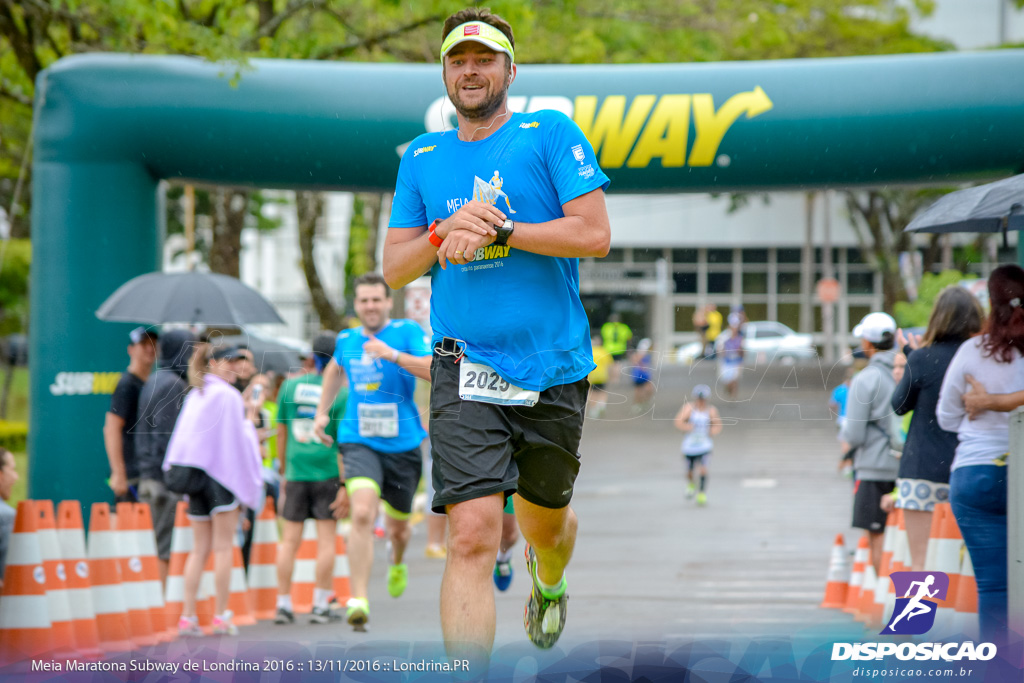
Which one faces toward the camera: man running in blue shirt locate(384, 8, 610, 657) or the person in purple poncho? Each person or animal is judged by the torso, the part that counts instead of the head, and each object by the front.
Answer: the man running in blue shirt

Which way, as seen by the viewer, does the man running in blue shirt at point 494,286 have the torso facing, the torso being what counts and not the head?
toward the camera

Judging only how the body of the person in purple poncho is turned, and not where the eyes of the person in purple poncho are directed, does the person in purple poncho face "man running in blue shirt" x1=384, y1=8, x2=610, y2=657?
no

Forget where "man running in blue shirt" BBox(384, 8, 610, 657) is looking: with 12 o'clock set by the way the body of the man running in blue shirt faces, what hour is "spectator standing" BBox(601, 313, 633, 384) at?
The spectator standing is roughly at 6 o'clock from the man running in blue shirt.

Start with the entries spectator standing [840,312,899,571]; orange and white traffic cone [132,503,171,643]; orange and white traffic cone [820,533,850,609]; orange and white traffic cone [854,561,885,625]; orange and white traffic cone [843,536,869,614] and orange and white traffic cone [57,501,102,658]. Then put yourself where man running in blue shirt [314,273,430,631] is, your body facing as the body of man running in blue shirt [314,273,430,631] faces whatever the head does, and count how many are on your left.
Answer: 4

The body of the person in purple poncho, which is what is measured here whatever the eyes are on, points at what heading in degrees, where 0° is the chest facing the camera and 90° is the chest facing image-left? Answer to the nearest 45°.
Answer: approximately 225°

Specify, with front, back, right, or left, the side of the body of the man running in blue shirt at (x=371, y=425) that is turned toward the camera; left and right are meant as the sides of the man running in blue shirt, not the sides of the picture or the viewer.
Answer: front

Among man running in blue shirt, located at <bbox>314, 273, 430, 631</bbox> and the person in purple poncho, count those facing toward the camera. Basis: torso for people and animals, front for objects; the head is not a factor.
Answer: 1

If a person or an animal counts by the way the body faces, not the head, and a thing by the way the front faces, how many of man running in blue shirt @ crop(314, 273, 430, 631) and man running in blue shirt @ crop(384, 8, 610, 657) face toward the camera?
2

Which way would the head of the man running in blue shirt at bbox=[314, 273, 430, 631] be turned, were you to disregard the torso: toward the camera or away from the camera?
toward the camera

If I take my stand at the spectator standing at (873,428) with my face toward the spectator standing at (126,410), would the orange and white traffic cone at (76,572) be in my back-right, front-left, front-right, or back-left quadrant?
front-left

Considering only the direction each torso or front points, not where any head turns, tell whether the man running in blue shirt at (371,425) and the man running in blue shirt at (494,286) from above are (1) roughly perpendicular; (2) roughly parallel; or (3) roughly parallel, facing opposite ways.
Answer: roughly parallel

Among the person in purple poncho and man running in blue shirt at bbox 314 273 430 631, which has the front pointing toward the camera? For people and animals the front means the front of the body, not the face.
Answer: the man running in blue shirt

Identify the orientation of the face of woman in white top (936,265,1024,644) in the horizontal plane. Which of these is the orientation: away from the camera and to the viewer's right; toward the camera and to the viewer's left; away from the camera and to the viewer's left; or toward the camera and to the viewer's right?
away from the camera and to the viewer's left

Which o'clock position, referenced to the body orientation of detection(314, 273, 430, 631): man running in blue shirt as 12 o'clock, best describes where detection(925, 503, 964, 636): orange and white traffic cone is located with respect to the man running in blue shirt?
The orange and white traffic cone is roughly at 10 o'clock from the man running in blue shirt.

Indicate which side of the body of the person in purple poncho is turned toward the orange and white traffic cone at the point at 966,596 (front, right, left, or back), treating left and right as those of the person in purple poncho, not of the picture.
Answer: right

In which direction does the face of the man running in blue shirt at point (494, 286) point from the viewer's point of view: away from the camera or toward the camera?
toward the camera
